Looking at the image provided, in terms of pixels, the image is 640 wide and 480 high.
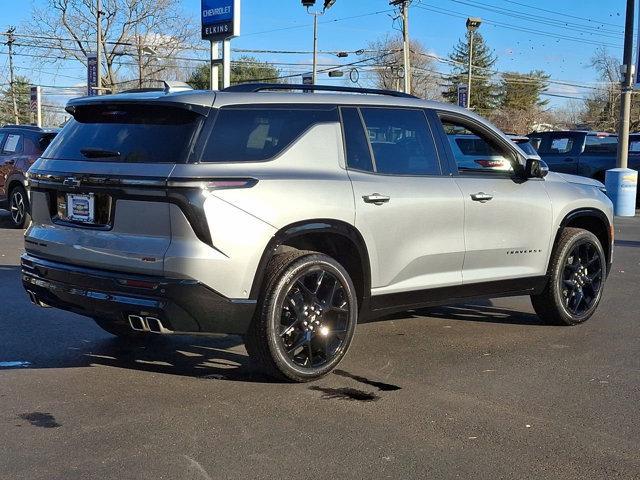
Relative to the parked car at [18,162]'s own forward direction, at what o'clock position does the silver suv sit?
The silver suv is roughly at 7 o'clock from the parked car.

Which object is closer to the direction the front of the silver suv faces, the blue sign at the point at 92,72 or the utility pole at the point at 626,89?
the utility pole

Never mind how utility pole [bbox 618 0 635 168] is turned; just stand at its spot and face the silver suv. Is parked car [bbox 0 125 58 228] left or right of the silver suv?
right

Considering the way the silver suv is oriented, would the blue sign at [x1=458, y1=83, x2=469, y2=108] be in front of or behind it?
in front

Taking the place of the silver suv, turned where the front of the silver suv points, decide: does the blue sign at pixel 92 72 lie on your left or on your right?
on your left

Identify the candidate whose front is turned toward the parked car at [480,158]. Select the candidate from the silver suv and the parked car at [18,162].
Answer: the silver suv

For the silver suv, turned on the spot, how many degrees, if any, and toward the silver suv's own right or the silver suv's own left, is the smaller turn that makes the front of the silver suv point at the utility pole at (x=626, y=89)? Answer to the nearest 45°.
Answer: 0° — it already faces it

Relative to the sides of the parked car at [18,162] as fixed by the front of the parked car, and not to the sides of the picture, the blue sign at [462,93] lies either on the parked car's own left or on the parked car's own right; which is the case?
on the parked car's own right

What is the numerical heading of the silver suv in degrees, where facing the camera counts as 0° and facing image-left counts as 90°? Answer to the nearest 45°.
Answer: approximately 225°
